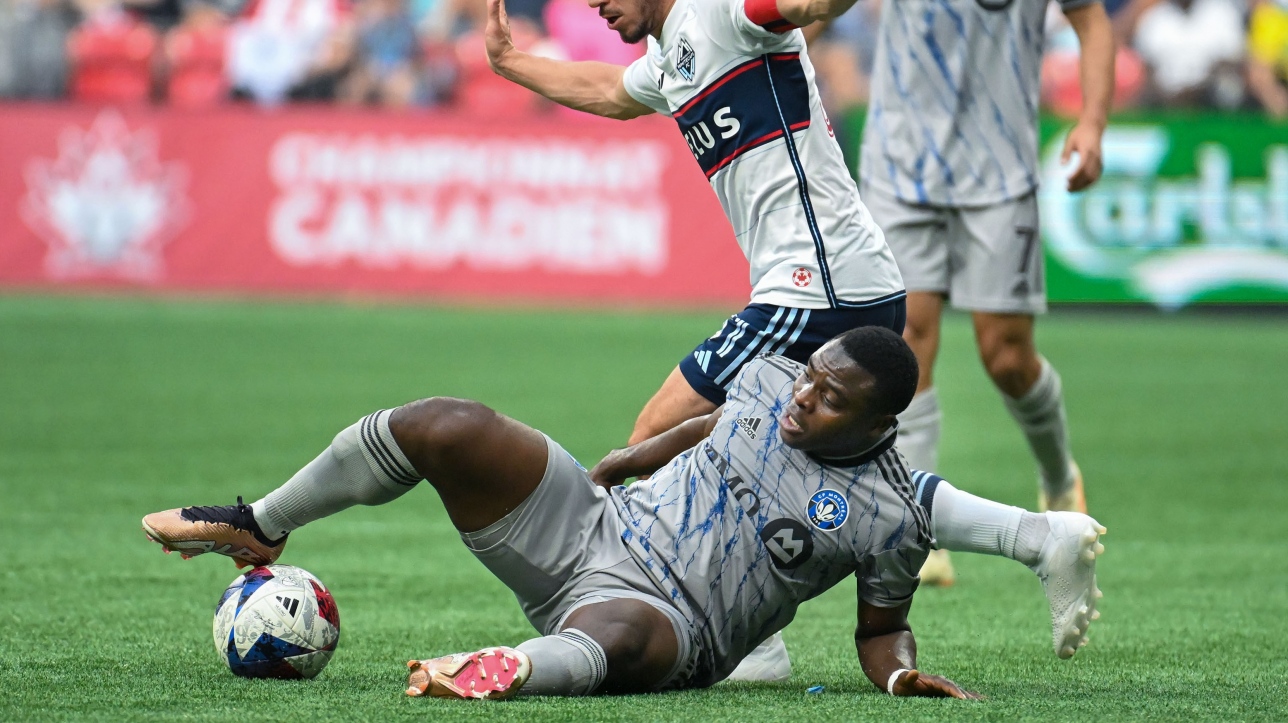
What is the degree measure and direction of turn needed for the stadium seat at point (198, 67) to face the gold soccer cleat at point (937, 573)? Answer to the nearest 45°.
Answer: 0° — it already faces it

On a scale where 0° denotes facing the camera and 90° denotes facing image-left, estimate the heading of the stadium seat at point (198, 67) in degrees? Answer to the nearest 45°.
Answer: approximately 0°

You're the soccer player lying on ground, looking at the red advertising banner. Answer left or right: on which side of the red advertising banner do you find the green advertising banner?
right

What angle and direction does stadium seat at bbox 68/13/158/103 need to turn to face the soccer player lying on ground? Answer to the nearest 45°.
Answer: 0° — it already faces them

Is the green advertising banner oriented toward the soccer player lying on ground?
yes

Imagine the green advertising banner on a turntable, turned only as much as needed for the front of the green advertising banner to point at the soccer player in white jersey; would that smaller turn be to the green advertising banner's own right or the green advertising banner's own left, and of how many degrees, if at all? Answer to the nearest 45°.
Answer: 0° — it already faces them

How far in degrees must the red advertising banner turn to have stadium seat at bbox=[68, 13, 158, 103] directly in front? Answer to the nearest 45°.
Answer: approximately 135° to its right

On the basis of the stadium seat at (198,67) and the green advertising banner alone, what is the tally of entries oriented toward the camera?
2

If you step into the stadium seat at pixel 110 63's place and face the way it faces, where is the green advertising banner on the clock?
The green advertising banner is roughly at 10 o'clock from the stadium seat.

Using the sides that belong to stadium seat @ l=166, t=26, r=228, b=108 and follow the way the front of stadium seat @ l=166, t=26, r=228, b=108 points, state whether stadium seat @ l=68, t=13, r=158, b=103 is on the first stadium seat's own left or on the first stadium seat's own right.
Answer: on the first stadium seat's own right
